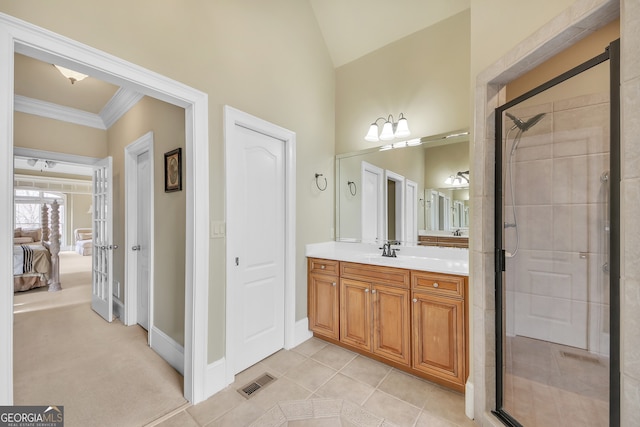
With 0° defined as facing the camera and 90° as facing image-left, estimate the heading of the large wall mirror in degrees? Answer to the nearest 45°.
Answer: approximately 45°

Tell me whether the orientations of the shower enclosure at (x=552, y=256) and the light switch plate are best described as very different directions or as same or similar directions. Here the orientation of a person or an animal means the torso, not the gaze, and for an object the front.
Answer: very different directions

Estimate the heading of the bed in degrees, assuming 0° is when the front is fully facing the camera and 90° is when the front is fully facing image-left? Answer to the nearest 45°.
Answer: approximately 270°

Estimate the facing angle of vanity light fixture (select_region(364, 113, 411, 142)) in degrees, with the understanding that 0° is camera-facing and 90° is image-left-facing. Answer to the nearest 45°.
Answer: approximately 45°
